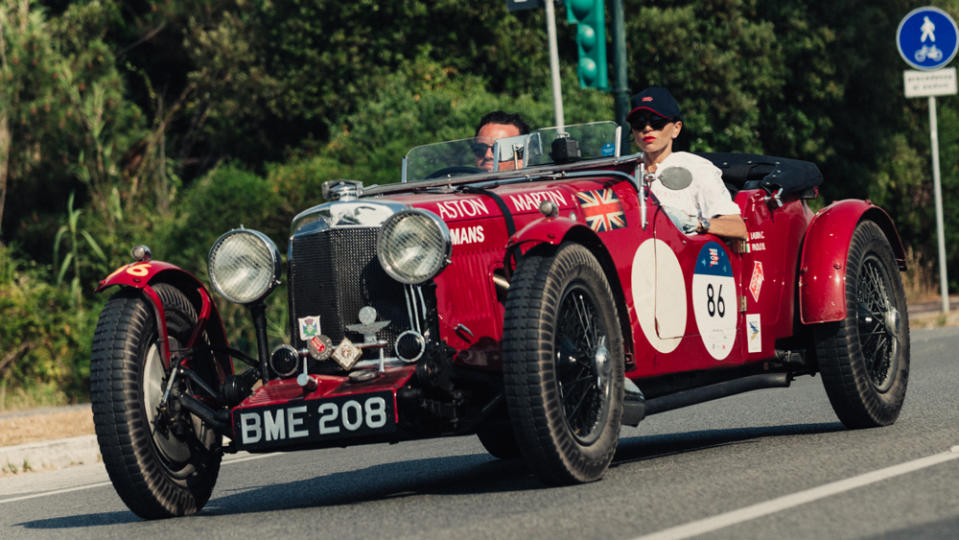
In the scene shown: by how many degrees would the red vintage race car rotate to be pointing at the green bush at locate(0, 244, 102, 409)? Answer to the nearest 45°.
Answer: approximately 90° to its right

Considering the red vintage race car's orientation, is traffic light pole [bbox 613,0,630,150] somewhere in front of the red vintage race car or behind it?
behind

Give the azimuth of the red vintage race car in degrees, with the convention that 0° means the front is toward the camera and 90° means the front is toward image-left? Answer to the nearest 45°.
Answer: approximately 45°

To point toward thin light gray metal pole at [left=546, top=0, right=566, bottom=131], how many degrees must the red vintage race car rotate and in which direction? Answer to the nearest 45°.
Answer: approximately 135° to its right
